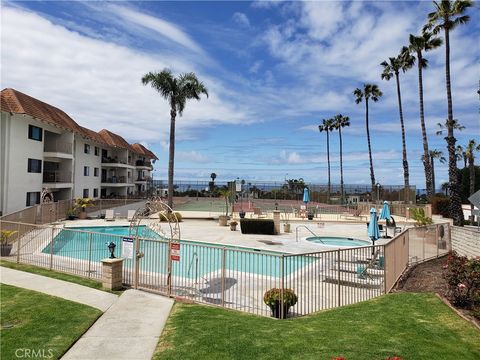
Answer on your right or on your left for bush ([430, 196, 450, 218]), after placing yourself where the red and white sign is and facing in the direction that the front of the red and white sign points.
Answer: on your left

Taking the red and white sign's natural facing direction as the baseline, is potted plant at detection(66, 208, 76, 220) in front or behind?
behind

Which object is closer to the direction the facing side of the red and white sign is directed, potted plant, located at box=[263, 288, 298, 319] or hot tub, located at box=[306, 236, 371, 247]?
the potted plant

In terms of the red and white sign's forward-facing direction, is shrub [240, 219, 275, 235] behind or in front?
behind

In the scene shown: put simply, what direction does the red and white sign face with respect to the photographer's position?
facing the viewer

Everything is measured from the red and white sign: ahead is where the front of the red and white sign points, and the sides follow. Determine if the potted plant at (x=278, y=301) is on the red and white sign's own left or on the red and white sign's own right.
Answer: on the red and white sign's own left

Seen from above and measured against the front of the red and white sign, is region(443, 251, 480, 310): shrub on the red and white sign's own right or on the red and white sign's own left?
on the red and white sign's own left

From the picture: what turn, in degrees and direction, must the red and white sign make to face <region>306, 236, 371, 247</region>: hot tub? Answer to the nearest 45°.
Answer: approximately 135° to its left
